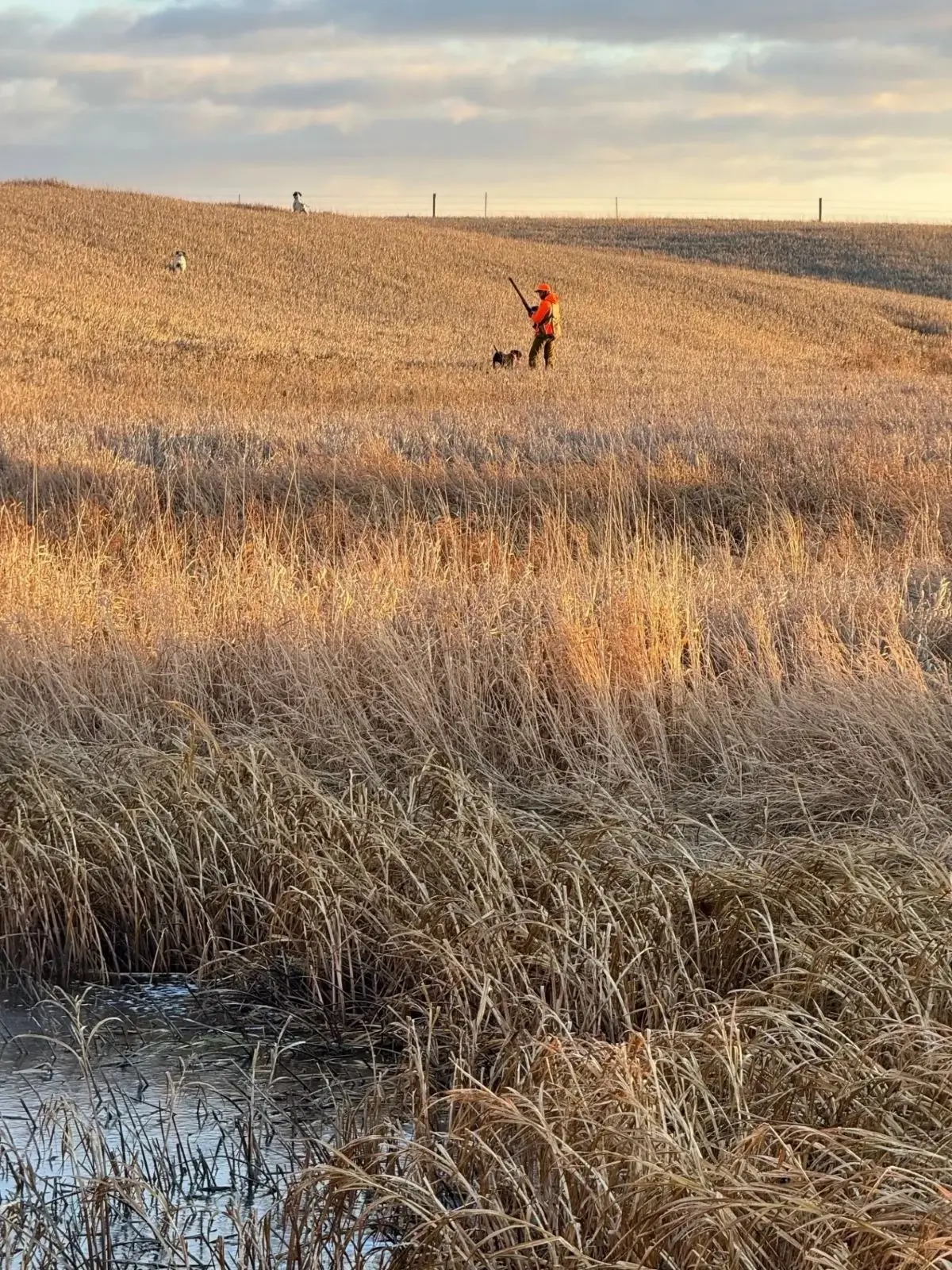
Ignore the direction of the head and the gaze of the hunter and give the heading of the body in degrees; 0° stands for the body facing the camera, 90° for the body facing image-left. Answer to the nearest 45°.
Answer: approximately 90°

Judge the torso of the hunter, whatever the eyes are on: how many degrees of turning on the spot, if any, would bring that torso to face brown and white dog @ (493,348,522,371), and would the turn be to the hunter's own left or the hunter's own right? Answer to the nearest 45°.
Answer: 0° — they already face it
